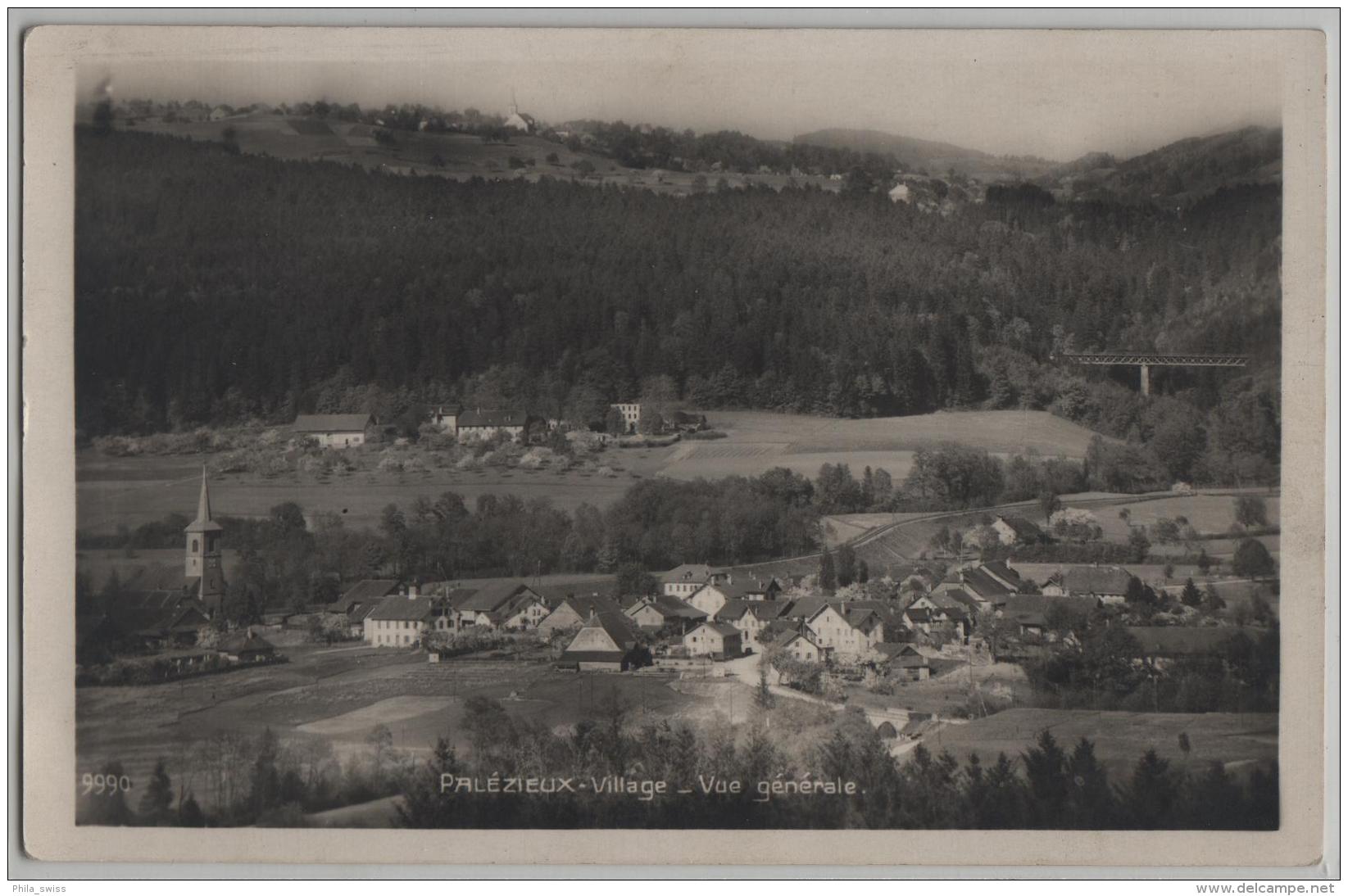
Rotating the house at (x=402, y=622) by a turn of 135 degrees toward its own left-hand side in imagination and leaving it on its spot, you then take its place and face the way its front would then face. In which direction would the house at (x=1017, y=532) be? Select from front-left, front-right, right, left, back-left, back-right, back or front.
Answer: front-right

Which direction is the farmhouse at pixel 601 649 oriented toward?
toward the camera

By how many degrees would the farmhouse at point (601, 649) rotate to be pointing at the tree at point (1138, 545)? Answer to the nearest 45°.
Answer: approximately 90° to its left

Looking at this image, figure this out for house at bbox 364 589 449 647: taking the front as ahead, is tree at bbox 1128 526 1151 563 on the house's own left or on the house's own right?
on the house's own left

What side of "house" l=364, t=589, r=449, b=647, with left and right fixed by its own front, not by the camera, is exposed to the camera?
front

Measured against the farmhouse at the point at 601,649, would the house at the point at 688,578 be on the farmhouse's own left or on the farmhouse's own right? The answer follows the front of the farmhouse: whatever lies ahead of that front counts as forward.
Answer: on the farmhouse's own left

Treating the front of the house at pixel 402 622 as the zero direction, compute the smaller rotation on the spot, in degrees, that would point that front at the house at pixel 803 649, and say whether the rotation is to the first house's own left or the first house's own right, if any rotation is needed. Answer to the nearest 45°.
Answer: approximately 90° to the first house's own left

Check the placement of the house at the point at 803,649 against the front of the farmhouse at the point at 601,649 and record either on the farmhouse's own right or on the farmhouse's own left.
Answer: on the farmhouse's own left

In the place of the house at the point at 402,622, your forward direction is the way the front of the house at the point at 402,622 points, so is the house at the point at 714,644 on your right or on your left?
on your left

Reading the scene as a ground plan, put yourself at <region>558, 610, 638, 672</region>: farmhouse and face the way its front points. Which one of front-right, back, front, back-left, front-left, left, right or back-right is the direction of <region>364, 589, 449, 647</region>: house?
right

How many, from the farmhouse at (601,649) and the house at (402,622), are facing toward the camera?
2

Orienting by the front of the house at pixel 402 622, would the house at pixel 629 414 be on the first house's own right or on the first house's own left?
on the first house's own left
